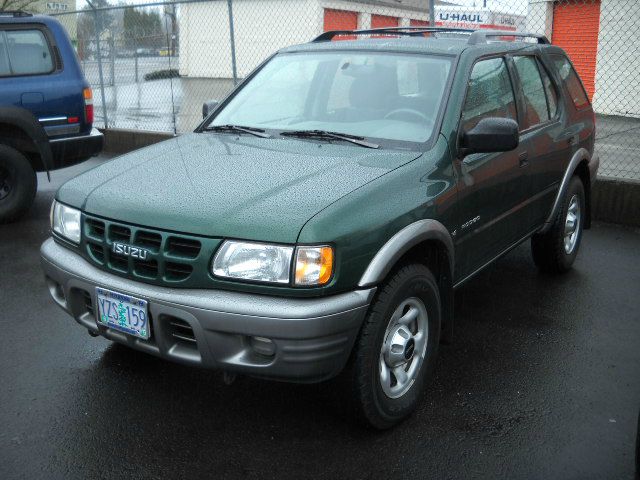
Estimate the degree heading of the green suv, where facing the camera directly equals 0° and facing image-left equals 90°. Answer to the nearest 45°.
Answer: approximately 45°

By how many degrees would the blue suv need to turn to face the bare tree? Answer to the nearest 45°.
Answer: approximately 90° to its right

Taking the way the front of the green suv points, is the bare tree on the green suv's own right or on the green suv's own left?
on the green suv's own right

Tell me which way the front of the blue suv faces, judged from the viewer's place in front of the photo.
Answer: facing to the left of the viewer
